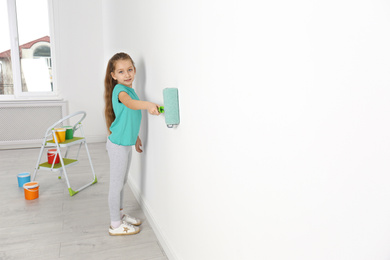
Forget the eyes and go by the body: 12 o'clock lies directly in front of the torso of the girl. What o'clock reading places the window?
The window is roughly at 8 o'clock from the girl.

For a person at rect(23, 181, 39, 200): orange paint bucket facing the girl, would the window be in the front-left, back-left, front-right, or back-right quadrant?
back-left

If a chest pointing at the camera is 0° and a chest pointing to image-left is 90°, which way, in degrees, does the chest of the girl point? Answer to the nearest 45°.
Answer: approximately 270°

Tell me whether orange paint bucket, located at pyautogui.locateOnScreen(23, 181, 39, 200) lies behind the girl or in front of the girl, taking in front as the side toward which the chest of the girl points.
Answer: behind

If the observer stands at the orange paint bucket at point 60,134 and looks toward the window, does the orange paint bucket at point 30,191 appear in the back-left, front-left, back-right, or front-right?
back-left
